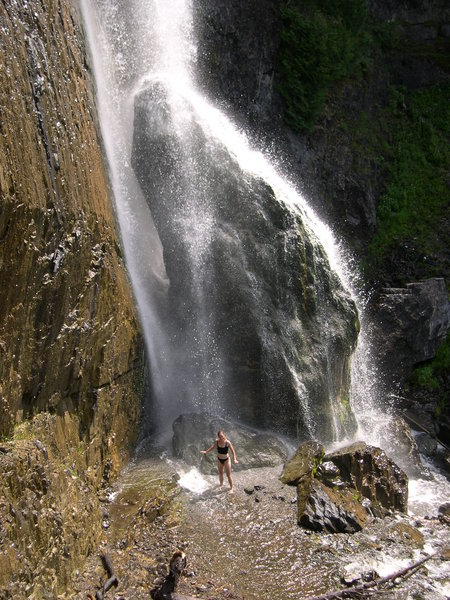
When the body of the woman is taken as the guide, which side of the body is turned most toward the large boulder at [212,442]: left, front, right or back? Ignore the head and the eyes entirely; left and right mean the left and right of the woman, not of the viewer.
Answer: back

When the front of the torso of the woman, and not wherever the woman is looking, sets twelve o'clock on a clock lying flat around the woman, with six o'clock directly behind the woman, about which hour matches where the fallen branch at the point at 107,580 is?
The fallen branch is roughly at 1 o'clock from the woman.

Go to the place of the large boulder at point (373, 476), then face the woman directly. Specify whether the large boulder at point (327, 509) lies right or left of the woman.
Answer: left

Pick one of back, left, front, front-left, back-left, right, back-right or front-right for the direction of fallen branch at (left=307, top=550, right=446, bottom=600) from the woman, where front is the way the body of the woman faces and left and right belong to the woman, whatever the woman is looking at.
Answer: front-left

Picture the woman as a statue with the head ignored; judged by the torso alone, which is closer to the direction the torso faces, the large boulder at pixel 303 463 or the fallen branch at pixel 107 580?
the fallen branch

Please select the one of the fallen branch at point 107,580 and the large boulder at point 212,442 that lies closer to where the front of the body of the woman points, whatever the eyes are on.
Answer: the fallen branch

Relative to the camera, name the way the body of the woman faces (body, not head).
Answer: toward the camera

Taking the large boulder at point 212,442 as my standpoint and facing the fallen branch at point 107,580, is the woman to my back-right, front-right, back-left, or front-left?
front-left

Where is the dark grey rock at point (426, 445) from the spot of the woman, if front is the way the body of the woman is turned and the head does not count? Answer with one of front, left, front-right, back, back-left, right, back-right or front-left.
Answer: back-left

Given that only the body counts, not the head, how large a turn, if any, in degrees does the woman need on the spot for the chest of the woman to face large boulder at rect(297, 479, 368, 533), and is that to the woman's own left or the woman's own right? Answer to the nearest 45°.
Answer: approximately 90° to the woman's own left

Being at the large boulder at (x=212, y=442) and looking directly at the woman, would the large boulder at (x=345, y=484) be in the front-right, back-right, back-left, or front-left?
front-left

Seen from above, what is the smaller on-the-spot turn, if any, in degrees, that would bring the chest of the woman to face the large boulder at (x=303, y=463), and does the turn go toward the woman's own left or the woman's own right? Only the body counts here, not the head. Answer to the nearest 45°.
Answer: approximately 90° to the woman's own left

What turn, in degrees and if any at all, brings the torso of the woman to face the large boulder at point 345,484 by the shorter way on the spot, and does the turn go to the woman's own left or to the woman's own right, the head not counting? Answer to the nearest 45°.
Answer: approximately 90° to the woman's own left

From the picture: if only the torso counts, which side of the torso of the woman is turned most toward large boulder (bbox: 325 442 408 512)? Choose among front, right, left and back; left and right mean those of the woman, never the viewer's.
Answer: left

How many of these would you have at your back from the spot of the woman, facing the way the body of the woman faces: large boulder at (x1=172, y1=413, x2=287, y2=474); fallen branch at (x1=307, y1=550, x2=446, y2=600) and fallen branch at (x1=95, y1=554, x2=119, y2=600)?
1
